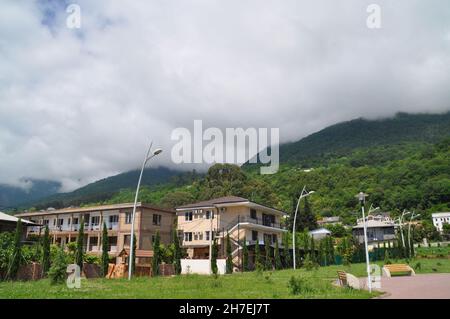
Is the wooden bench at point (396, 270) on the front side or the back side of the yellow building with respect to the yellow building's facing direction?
on the front side

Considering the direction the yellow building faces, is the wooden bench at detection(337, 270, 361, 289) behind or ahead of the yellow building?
ahead

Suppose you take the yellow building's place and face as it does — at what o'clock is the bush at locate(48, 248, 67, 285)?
The bush is roughly at 2 o'clock from the yellow building.

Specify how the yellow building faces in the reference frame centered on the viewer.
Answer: facing the viewer and to the right of the viewer

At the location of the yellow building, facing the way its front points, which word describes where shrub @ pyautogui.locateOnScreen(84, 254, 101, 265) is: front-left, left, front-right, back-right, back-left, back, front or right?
right

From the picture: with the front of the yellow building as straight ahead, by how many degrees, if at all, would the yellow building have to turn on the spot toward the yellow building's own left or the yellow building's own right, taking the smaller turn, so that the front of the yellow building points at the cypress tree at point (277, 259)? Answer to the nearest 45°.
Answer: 0° — it already faces it

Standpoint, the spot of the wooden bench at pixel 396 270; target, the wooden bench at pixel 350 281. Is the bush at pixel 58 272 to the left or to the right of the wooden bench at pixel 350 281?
right

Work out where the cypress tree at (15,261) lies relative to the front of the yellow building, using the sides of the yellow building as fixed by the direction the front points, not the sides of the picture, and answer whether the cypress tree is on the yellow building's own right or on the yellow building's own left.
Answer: on the yellow building's own right
